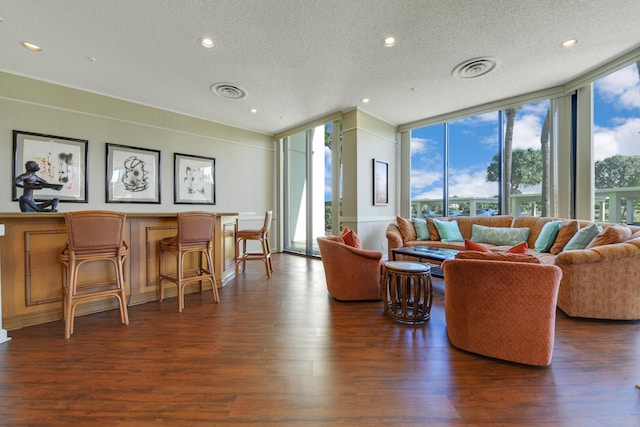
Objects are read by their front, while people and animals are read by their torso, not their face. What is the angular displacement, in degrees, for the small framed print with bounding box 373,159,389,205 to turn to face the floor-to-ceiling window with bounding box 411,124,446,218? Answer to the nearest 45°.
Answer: approximately 90° to its left

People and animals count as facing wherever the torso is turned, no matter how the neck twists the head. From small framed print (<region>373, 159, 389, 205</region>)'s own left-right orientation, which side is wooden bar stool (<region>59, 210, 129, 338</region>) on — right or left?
on its right

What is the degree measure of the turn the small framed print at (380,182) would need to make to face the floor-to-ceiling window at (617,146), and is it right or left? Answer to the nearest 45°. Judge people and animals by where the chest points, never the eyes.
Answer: approximately 45° to its left

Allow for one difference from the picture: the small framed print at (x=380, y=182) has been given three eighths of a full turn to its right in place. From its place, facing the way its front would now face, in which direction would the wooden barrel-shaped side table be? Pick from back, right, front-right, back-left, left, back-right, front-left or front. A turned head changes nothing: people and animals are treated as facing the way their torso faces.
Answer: left

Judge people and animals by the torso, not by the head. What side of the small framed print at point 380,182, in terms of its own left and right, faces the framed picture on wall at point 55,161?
right

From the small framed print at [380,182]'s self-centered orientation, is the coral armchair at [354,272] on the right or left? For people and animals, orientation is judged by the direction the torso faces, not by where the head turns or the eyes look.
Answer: on its right

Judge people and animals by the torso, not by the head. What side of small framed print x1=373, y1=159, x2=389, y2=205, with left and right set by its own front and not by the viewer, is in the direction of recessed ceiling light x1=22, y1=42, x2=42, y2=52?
right

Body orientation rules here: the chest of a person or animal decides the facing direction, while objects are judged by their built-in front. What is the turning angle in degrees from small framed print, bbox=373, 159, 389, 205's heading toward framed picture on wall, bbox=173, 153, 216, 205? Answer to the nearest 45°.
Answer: approximately 135° to its right

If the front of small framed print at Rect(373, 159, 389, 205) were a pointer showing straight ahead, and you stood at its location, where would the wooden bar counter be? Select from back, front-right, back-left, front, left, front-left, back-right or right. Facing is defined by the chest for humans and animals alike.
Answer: right

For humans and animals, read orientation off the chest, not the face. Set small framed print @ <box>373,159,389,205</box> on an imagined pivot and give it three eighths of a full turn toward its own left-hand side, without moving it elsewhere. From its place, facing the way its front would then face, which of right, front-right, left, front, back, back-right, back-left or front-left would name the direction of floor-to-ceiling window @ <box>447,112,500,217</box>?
right

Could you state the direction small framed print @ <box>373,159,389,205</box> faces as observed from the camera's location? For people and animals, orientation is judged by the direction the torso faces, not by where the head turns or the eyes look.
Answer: facing the viewer and to the right of the viewer
